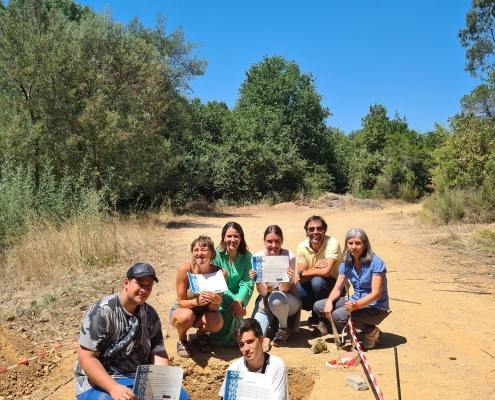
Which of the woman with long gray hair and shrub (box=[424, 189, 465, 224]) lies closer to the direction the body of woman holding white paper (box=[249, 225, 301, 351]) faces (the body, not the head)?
the woman with long gray hair

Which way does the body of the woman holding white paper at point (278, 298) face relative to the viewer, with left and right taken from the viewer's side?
facing the viewer

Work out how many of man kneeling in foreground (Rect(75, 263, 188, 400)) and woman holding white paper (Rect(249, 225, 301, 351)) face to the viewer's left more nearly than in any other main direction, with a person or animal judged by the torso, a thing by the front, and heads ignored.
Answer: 0

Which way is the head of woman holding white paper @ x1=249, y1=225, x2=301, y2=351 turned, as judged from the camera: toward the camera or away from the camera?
toward the camera

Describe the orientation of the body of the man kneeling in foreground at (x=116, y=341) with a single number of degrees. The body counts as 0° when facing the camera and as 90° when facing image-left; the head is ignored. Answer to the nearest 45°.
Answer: approximately 315°

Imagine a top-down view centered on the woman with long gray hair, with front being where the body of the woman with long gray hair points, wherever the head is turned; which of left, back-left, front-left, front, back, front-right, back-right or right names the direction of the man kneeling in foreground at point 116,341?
front

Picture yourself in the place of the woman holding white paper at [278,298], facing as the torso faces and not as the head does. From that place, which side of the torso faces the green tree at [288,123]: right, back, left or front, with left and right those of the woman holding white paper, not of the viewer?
back

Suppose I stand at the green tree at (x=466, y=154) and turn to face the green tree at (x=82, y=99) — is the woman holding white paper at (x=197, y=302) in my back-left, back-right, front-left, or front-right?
front-left

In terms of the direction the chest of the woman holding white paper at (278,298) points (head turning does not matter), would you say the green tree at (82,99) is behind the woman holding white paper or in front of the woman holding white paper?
behind

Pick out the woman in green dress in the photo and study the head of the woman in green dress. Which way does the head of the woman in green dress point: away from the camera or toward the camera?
toward the camera

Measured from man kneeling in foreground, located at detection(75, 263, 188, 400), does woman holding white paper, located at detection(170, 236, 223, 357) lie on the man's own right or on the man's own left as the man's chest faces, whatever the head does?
on the man's own left

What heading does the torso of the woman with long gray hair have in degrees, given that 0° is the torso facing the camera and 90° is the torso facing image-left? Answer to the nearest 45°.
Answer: approximately 45°

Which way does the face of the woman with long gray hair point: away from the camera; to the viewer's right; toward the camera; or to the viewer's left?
toward the camera

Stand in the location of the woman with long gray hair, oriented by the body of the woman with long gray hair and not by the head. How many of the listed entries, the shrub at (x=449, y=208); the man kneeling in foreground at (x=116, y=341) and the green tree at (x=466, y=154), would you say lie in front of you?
1

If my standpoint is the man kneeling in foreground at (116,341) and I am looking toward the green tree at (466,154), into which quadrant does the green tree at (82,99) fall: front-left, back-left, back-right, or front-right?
front-left

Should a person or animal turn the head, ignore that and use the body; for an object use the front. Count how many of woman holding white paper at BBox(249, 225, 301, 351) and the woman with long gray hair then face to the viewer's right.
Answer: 0
